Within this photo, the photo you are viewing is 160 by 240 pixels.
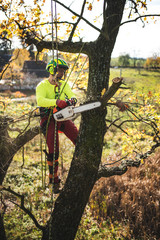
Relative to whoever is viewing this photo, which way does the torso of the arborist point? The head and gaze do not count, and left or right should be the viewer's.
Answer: facing the viewer and to the right of the viewer
